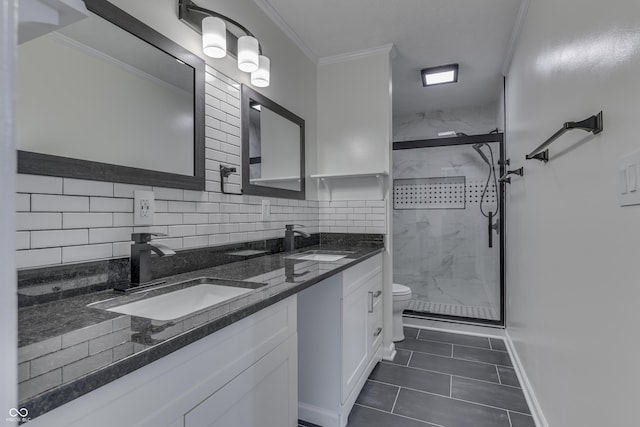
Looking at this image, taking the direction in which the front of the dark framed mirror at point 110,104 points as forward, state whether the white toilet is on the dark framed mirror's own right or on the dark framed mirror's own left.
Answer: on the dark framed mirror's own left

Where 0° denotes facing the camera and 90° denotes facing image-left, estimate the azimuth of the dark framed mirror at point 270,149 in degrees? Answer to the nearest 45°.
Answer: approximately 315°

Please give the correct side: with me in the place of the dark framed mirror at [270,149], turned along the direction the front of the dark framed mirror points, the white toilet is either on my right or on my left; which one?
on my left

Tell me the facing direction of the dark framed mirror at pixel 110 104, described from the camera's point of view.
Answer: facing the viewer and to the right of the viewer

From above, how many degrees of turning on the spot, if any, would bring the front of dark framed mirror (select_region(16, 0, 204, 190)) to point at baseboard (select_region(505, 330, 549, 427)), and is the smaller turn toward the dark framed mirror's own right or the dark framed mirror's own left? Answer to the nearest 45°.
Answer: approximately 45° to the dark framed mirror's own left

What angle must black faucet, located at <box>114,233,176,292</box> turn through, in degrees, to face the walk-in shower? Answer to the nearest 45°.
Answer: approximately 45° to its left

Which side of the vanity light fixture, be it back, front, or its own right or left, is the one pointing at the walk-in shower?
left

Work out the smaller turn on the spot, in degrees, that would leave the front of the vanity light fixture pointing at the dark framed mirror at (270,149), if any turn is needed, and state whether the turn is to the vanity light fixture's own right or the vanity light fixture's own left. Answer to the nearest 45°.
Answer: approximately 90° to the vanity light fixture's own left

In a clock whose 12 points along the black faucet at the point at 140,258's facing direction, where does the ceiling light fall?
The ceiling light is roughly at 10 o'clock from the black faucet.

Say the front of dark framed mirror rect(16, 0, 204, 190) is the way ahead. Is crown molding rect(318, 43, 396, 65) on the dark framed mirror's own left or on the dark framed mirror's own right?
on the dark framed mirror's own left
